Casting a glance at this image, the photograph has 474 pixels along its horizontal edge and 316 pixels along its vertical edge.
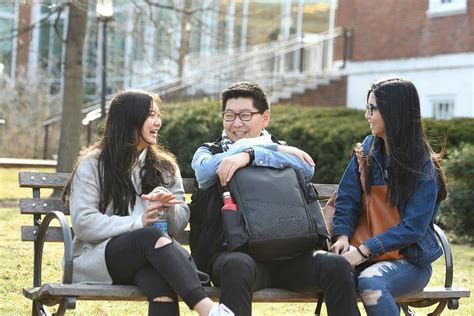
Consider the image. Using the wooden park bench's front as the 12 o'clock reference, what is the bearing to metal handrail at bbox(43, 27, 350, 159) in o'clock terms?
The metal handrail is roughly at 6 o'clock from the wooden park bench.

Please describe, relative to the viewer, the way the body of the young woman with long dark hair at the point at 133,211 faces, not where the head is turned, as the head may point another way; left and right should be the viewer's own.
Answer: facing the viewer and to the right of the viewer

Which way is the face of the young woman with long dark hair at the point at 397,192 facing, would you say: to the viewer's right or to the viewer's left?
to the viewer's left

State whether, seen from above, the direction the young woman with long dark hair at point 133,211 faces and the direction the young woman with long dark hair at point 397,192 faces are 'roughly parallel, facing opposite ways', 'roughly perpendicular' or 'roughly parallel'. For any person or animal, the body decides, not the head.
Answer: roughly perpendicular

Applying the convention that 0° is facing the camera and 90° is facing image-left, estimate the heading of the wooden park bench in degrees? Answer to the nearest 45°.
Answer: approximately 0°

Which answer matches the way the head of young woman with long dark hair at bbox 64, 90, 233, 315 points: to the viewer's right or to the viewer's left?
to the viewer's right

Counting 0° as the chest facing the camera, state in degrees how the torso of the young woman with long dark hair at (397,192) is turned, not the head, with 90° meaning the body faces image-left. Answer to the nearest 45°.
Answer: approximately 45°

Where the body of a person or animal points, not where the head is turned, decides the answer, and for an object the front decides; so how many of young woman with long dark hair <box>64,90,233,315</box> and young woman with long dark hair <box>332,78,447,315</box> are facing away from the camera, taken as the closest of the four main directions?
0

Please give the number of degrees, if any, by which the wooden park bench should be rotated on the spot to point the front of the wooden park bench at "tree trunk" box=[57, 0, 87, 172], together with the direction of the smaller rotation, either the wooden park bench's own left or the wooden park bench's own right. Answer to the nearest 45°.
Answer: approximately 180°

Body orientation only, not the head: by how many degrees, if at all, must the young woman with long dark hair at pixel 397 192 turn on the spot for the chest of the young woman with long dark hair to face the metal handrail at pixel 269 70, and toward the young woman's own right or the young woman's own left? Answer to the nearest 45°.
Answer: approximately 135° to the young woman's own right

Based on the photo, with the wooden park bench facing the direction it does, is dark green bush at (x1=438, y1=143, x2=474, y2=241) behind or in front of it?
behind

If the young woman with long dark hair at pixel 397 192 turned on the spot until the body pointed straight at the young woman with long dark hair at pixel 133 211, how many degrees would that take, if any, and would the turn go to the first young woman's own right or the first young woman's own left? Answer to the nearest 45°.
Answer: approximately 45° to the first young woman's own right
